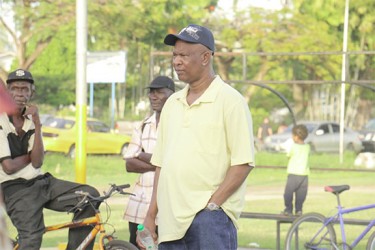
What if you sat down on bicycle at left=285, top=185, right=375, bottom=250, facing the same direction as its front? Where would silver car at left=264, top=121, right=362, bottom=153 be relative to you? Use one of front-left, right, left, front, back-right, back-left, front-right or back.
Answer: left

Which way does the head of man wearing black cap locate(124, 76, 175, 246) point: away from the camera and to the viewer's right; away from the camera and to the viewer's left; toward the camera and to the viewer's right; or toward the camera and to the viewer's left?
toward the camera and to the viewer's left

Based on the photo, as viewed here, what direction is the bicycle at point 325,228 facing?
to the viewer's right

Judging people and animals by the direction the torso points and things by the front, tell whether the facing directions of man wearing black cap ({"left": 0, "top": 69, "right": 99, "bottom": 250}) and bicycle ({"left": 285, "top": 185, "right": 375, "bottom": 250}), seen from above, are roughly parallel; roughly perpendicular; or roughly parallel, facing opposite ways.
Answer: roughly perpendicular

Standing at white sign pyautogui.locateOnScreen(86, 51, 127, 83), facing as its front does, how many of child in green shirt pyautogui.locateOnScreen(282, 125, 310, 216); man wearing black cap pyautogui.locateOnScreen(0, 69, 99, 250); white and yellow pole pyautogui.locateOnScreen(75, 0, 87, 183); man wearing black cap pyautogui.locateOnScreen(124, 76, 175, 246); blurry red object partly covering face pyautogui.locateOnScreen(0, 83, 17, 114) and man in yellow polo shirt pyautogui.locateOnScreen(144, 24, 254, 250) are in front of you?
6

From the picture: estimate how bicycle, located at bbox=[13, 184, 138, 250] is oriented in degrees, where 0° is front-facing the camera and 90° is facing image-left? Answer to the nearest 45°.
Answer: approximately 315°

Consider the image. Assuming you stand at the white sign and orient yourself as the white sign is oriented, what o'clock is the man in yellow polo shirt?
The man in yellow polo shirt is roughly at 12 o'clock from the white sign.

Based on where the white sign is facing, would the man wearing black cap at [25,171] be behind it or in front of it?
in front

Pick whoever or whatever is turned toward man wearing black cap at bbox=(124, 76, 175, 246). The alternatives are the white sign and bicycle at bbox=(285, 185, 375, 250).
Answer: the white sign

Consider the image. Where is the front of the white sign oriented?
toward the camera
